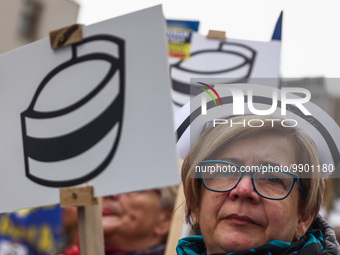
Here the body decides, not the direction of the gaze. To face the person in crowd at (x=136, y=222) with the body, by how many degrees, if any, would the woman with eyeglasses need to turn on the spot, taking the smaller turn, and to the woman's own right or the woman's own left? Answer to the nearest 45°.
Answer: approximately 135° to the woman's own right

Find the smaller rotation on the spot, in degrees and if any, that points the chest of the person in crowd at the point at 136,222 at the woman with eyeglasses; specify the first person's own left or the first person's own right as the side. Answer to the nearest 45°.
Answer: approximately 90° to the first person's own left

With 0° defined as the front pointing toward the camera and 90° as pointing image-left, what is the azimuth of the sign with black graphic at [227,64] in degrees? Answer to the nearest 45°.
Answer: approximately 0°

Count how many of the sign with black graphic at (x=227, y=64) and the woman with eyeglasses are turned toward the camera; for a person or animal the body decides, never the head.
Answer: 2

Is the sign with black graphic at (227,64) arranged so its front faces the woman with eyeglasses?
yes

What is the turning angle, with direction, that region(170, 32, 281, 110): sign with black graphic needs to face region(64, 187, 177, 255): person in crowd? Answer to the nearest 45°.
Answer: approximately 45° to its right

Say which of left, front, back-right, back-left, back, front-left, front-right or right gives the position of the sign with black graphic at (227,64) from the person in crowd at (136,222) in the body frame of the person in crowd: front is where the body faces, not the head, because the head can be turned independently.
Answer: back
